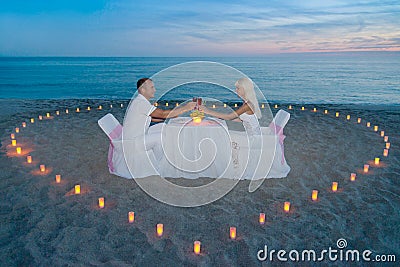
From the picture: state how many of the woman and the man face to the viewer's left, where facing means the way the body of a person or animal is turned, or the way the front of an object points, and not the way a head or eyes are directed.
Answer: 1

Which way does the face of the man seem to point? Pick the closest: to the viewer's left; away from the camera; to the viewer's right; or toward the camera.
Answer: to the viewer's right

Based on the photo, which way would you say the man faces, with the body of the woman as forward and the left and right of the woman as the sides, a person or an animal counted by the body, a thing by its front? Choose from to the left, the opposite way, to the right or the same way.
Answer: the opposite way

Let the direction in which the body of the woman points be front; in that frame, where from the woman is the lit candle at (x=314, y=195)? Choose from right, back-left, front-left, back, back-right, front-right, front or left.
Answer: back-left

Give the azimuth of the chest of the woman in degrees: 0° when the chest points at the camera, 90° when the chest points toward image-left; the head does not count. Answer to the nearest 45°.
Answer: approximately 90°

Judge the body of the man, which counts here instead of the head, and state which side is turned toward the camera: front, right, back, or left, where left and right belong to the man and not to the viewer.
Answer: right

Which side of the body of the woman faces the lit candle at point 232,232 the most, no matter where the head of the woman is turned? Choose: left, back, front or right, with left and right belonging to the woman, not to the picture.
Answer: left
